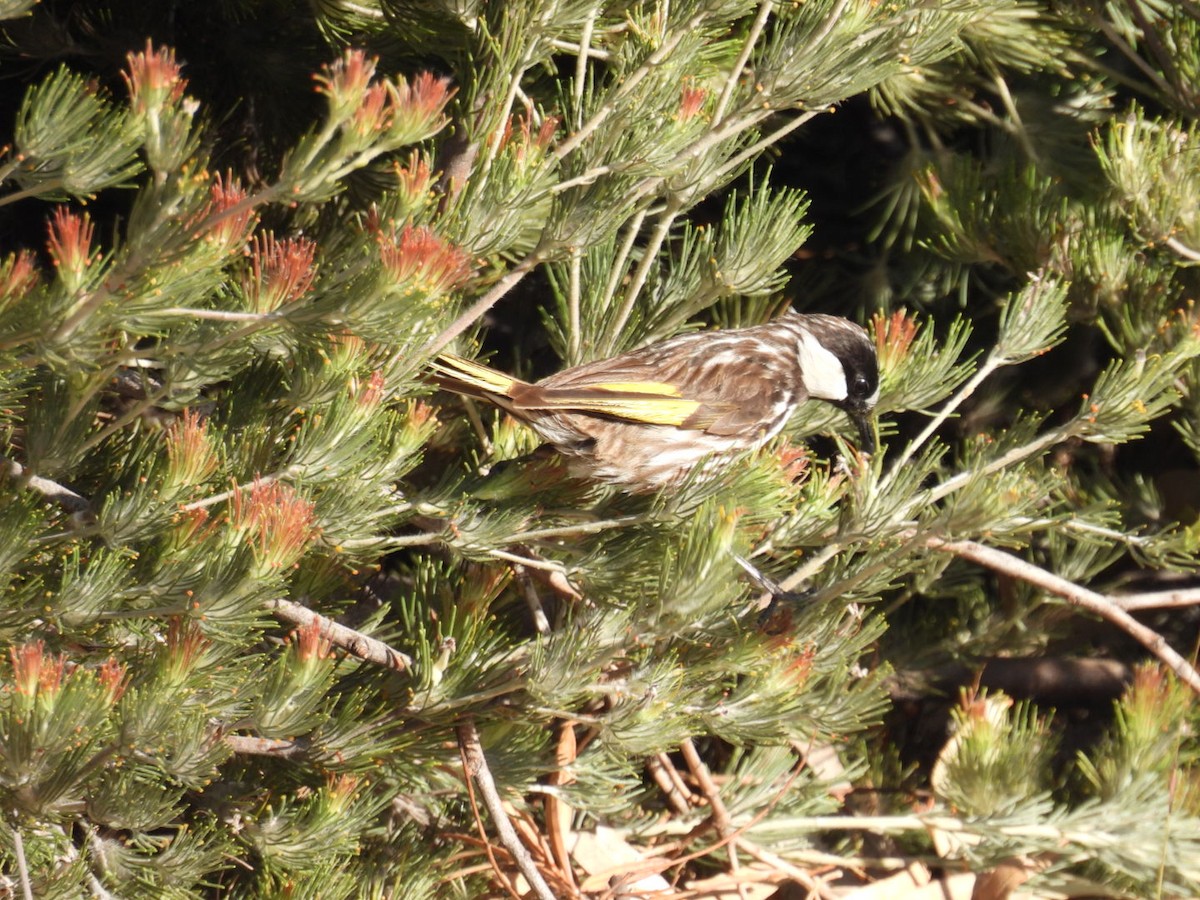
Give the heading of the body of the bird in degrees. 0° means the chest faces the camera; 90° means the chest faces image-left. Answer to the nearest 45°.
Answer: approximately 270°
